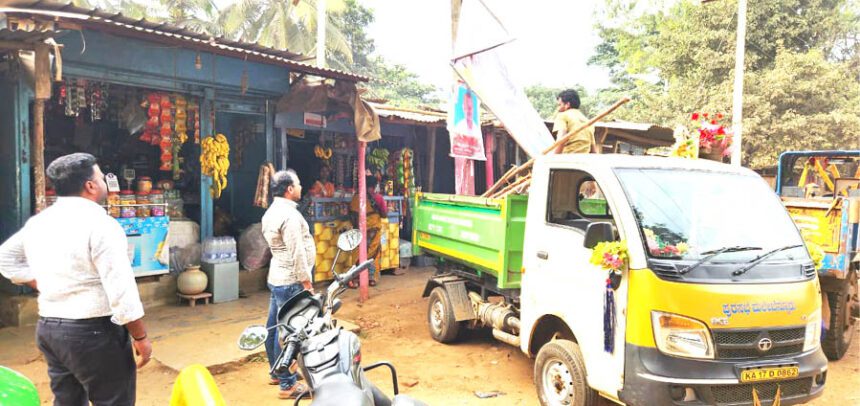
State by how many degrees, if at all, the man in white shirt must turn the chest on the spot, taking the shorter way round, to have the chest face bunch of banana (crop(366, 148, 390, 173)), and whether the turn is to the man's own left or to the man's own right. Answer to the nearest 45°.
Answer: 0° — they already face it

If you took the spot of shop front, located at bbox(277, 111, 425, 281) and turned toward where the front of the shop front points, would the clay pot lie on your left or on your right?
on your right

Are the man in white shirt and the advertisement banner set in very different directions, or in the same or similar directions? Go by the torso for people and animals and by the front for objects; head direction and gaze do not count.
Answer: very different directions

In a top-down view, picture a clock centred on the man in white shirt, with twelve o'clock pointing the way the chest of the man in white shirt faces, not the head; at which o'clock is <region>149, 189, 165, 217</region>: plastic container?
The plastic container is roughly at 11 o'clock from the man in white shirt.

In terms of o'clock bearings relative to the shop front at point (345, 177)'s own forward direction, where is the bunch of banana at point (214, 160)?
The bunch of banana is roughly at 3 o'clock from the shop front.

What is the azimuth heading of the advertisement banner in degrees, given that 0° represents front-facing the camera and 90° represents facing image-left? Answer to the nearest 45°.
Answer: approximately 0°

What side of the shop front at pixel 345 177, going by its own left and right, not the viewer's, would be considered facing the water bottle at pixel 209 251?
right
